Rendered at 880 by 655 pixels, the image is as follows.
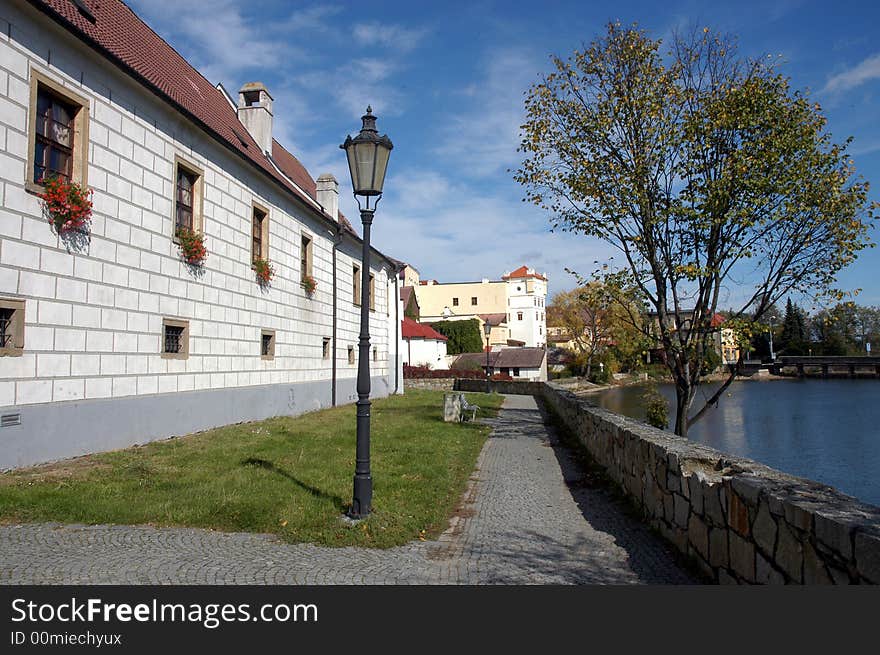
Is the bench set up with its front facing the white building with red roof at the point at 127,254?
no

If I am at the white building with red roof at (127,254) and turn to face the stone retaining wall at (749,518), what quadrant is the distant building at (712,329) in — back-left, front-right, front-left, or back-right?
front-left

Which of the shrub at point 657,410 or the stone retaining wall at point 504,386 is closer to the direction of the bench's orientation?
the shrub

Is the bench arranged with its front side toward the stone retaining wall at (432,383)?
no

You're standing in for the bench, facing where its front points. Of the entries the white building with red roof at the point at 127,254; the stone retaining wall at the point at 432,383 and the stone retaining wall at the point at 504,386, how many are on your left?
2

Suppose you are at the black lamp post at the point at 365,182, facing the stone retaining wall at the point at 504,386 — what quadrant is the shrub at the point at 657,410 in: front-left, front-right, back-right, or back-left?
front-right

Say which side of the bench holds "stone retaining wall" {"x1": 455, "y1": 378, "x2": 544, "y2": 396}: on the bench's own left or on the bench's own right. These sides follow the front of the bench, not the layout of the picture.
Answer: on the bench's own left

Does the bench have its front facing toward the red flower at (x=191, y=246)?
no

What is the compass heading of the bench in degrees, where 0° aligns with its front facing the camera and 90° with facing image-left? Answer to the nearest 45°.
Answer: approximately 270°

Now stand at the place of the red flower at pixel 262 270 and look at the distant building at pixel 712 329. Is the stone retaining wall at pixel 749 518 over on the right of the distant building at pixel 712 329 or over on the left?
right

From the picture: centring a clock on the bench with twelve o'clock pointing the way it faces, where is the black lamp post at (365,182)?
The black lamp post is roughly at 3 o'clock from the bench.
